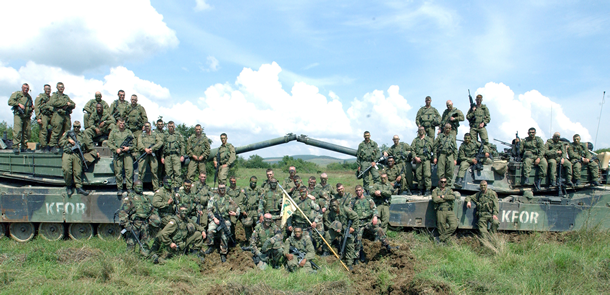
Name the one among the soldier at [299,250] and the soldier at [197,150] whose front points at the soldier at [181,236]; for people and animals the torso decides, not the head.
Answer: the soldier at [197,150]

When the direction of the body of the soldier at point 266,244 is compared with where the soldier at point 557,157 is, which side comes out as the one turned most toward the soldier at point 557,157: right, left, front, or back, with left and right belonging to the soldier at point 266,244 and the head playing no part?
left

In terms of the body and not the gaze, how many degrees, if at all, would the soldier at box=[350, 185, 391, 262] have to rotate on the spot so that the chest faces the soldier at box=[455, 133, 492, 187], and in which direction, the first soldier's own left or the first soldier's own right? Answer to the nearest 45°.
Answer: approximately 135° to the first soldier's own left

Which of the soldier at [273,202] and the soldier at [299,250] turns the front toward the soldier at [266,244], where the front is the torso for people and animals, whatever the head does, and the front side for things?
the soldier at [273,202]

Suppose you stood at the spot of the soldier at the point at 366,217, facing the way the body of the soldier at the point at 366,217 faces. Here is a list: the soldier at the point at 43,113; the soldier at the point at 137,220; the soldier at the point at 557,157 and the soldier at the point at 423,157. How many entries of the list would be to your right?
2

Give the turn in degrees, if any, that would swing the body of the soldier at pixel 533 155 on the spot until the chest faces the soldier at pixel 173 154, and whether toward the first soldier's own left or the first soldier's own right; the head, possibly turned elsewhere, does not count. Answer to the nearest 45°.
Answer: approximately 45° to the first soldier's own right

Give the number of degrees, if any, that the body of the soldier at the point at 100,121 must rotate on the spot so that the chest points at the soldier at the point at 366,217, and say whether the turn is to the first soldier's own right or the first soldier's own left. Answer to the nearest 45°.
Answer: approximately 45° to the first soldier's own left

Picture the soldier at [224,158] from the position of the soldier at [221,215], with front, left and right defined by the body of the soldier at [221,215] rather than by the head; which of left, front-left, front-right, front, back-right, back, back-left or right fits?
back
